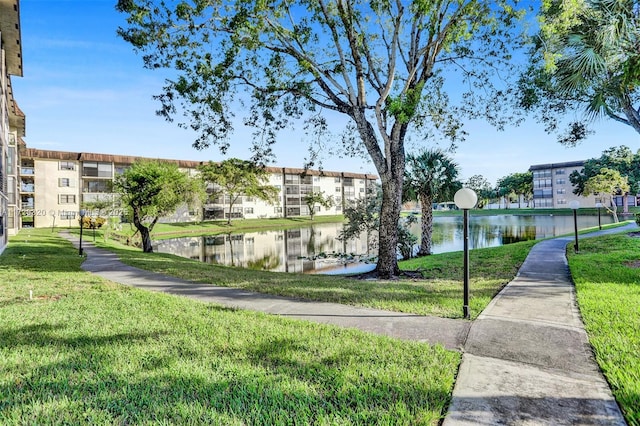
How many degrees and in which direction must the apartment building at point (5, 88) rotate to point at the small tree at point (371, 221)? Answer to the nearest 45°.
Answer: approximately 45° to its right

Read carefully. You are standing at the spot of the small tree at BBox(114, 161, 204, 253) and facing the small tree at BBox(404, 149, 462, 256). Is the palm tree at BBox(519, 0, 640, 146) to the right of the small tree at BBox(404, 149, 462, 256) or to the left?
right

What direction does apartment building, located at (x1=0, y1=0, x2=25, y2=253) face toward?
to the viewer's right

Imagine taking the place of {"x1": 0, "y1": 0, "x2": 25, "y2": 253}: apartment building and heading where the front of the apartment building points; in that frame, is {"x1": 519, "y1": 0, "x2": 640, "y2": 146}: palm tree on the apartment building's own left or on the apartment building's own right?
on the apartment building's own right

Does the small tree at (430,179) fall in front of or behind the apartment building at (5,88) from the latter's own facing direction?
in front
